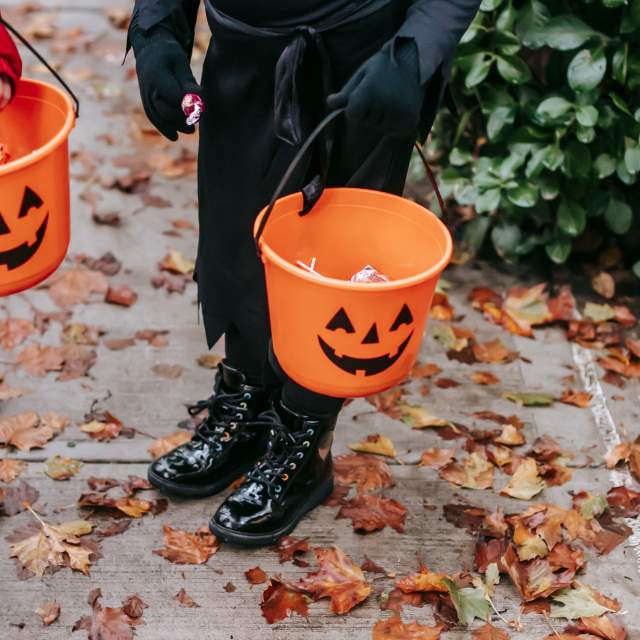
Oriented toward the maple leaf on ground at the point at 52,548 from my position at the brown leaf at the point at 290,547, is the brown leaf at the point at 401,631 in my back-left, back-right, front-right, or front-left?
back-left

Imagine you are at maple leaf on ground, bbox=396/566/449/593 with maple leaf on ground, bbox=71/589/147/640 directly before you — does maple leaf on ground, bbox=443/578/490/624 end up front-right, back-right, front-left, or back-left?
back-left

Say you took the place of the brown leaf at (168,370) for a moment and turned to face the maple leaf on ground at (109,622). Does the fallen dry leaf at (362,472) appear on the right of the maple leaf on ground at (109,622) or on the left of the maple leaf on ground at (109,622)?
left

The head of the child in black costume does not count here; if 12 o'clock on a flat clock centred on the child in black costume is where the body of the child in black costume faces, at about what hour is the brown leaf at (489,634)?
The brown leaf is roughly at 9 o'clock from the child in black costume.

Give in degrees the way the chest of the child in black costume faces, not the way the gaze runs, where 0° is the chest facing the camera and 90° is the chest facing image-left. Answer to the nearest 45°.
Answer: approximately 45°
